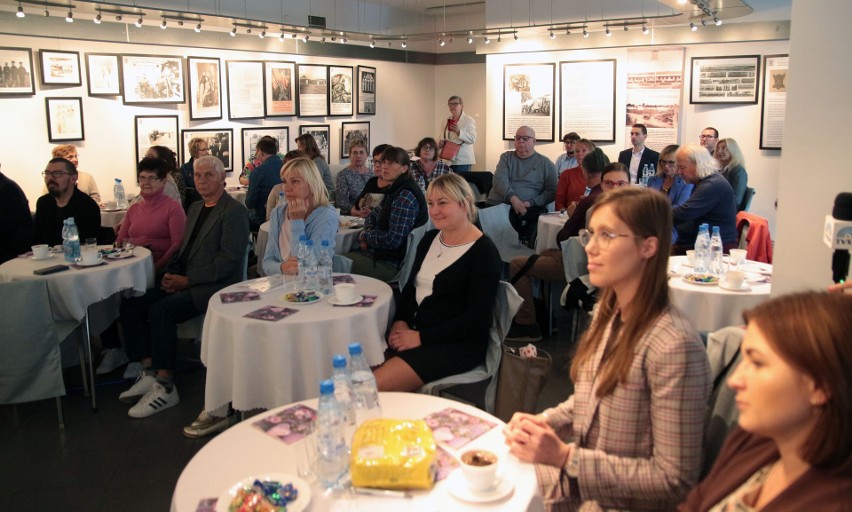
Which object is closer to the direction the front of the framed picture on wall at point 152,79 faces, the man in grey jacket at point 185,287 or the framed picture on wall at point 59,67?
the man in grey jacket

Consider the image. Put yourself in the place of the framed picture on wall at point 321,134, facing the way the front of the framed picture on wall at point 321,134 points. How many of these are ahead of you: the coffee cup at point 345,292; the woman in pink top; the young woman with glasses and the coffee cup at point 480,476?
4

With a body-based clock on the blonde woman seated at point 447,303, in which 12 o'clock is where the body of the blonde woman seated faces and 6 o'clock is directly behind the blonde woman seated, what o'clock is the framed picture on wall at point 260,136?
The framed picture on wall is roughly at 4 o'clock from the blonde woman seated.

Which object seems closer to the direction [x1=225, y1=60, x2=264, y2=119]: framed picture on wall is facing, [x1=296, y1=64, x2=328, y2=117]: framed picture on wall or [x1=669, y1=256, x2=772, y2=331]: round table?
the round table

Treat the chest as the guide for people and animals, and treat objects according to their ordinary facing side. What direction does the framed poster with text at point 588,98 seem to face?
toward the camera

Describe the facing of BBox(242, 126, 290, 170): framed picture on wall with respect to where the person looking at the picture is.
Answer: facing the viewer

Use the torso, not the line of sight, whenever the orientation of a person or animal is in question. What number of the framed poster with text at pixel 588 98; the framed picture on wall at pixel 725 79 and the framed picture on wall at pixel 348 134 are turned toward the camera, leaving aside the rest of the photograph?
3

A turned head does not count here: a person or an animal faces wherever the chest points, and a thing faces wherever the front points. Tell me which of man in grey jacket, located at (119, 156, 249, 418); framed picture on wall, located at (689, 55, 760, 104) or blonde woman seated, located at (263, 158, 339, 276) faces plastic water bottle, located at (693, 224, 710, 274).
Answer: the framed picture on wall

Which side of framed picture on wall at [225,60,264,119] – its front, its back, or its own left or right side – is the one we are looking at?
front

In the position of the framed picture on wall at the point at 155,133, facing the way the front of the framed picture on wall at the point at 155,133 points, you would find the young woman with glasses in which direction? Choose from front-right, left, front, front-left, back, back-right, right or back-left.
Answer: front

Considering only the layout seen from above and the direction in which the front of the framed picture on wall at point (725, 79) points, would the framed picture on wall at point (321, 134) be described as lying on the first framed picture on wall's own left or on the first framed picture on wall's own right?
on the first framed picture on wall's own right

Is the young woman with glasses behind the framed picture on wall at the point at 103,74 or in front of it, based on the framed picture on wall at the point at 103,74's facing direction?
in front

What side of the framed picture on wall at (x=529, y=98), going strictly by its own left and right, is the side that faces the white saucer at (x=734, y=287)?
front

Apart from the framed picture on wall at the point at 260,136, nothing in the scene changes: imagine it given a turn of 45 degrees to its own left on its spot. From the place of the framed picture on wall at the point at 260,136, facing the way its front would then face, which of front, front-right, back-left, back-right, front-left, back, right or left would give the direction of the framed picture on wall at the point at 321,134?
left

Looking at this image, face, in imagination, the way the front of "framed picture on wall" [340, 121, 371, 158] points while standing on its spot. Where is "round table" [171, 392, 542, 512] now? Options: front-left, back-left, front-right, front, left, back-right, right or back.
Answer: front

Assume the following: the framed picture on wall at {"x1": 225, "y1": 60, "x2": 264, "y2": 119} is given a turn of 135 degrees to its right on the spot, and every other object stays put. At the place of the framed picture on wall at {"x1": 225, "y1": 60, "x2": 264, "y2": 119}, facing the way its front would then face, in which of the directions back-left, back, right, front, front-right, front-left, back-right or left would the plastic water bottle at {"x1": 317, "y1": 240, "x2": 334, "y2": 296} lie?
back-left

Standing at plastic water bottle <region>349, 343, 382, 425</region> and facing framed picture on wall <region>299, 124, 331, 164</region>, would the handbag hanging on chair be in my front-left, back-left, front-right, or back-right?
front-right

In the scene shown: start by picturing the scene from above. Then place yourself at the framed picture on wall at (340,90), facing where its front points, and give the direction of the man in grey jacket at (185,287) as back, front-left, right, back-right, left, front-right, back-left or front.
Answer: front
